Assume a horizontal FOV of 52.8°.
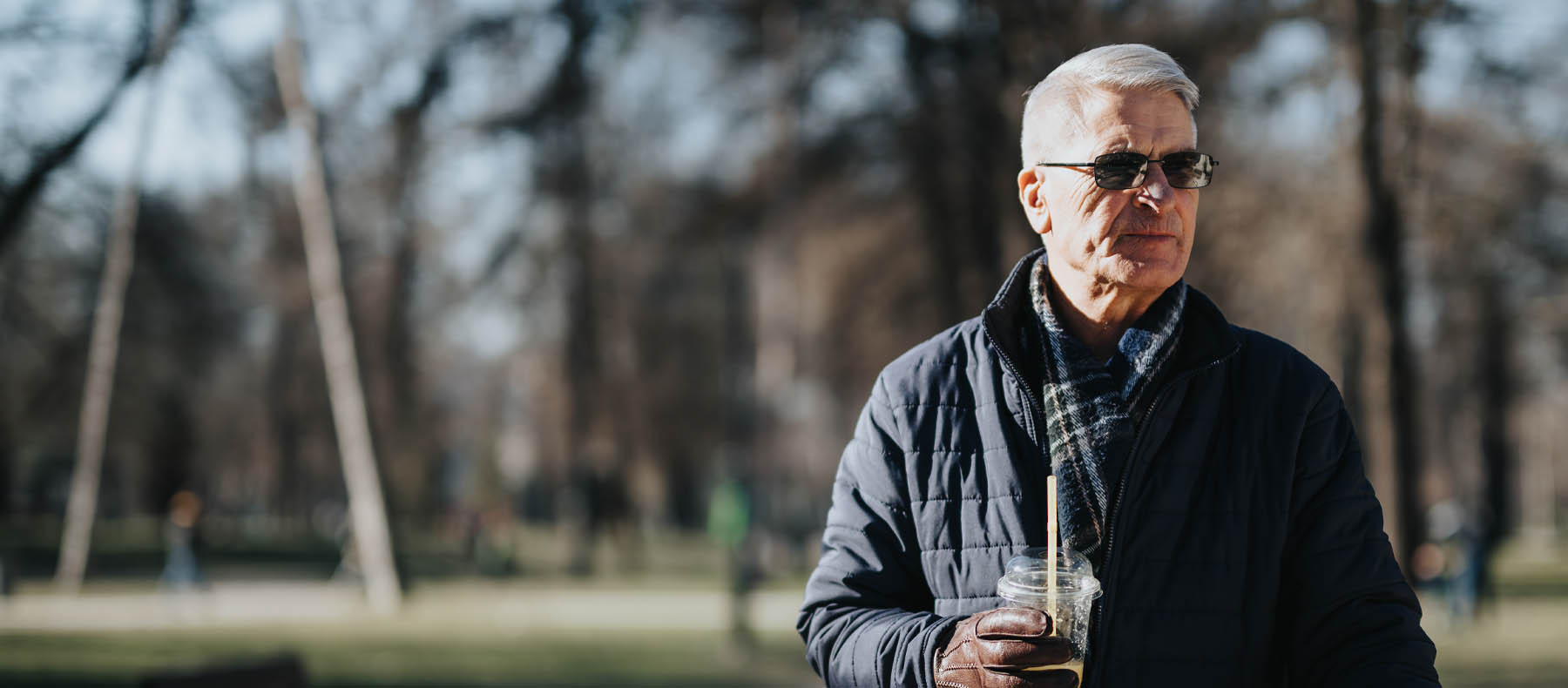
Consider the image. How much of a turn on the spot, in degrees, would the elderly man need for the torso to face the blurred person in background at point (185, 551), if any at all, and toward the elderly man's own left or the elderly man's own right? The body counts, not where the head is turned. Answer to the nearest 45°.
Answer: approximately 135° to the elderly man's own right

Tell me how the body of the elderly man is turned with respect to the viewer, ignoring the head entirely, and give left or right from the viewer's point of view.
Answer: facing the viewer

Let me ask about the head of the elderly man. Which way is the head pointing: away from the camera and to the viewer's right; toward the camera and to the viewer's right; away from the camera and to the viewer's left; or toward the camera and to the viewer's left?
toward the camera and to the viewer's right
